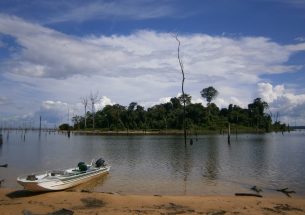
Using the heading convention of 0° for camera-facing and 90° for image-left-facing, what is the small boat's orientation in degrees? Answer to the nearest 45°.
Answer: approximately 45°
